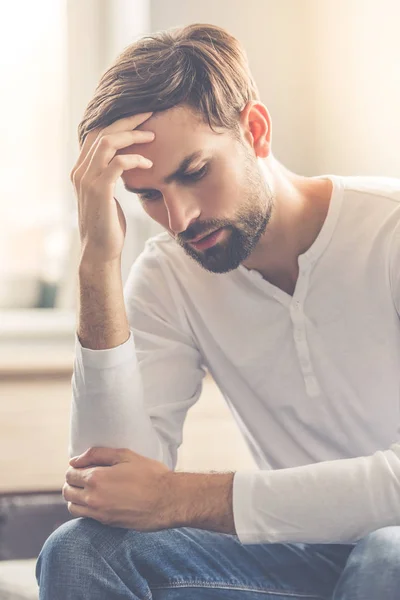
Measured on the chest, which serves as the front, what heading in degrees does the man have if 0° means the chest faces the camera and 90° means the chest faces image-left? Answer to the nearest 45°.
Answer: approximately 45°
